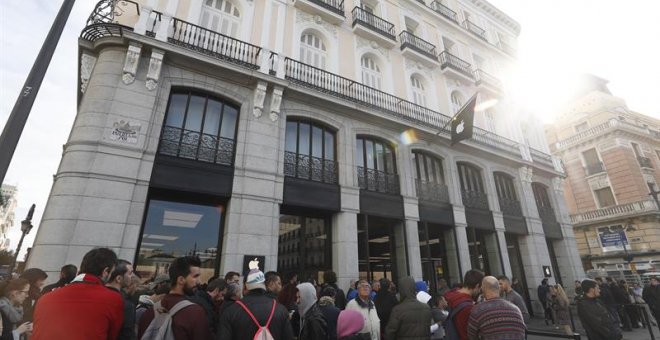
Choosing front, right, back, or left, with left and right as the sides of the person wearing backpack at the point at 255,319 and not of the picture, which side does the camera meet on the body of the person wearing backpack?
back

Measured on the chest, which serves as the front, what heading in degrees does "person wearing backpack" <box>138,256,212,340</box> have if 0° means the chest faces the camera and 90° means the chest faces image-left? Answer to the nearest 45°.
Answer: approximately 225°

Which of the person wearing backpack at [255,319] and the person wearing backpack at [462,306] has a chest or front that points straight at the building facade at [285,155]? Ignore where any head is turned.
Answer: the person wearing backpack at [255,319]

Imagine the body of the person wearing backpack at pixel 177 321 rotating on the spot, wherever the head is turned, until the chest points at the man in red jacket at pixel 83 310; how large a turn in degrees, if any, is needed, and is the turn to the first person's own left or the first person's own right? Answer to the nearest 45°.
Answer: approximately 135° to the first person's own left

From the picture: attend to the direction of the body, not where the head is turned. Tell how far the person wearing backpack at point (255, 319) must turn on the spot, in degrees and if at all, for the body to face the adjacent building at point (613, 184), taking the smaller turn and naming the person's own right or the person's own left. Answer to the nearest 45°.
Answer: approximately 45° to the person's own right

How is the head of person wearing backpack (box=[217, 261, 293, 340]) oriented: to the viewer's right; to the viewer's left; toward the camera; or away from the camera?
away from the camera

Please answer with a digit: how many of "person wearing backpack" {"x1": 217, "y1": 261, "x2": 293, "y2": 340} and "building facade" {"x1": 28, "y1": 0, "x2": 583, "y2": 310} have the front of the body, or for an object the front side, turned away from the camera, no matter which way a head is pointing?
1

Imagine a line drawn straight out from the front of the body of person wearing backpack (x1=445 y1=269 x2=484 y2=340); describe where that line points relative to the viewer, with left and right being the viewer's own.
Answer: facing away from the viewer and to the right of the viewer
